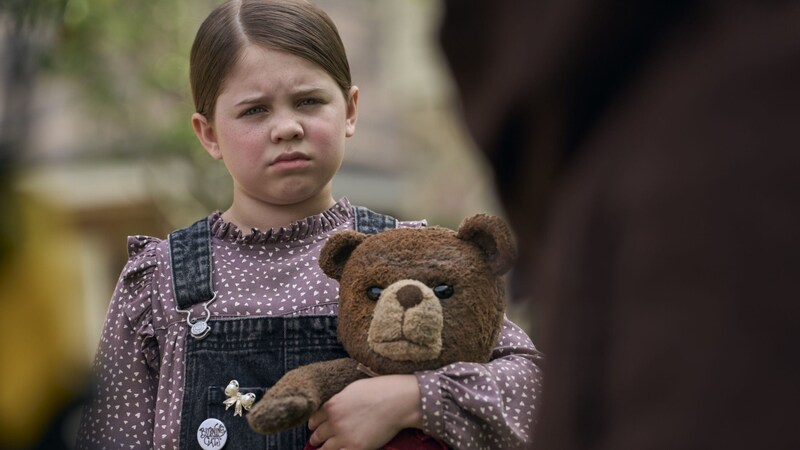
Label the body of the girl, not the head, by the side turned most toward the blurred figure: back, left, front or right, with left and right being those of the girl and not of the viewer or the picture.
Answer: front

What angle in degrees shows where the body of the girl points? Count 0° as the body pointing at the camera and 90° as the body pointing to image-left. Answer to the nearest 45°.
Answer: approximately 0°
